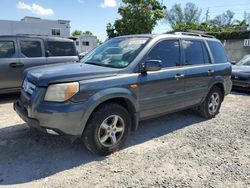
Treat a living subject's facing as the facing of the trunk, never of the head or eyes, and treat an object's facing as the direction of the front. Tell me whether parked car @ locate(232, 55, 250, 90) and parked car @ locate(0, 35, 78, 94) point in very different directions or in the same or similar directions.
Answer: same or similar directions

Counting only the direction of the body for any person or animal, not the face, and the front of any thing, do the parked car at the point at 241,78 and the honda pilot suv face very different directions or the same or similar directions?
same or similar directions

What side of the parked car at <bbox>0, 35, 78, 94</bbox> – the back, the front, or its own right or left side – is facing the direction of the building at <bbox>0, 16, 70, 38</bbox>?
right

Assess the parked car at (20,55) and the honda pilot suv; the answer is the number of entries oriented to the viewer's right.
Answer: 0

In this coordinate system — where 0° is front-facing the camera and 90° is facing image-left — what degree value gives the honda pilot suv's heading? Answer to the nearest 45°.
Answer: approximately 45°

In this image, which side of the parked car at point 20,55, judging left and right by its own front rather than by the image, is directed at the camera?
left

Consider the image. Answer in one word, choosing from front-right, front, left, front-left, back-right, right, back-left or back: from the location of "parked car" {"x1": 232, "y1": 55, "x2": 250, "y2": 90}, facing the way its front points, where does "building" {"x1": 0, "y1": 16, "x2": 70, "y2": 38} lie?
right

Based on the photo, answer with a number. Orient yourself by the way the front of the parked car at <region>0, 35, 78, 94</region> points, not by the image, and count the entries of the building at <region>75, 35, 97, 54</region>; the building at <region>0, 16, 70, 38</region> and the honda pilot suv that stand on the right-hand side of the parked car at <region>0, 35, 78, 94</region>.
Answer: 2

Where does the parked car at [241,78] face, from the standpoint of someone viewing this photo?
facing the viewer and to the left of the viewer

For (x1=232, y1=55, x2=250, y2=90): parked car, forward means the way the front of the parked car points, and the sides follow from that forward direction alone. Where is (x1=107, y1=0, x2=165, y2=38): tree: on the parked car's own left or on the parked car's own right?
on the parked car's own right

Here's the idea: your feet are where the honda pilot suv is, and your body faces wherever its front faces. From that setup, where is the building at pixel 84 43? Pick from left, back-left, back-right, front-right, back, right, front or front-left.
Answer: back-right

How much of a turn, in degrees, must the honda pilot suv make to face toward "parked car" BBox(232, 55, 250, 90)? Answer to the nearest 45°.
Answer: approximately 180°

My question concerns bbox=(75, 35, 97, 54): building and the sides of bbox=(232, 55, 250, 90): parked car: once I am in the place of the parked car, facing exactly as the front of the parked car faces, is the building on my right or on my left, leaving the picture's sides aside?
on my right
